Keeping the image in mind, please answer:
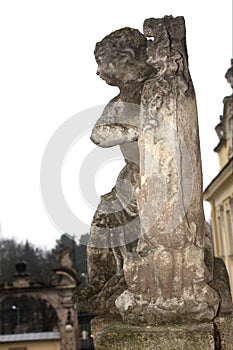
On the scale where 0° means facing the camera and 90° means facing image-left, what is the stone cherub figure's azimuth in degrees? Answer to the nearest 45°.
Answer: approximately 45°
